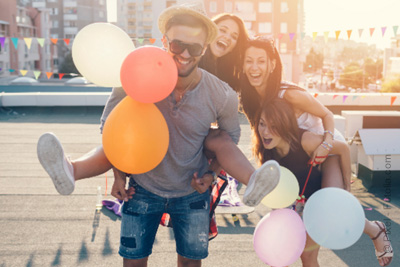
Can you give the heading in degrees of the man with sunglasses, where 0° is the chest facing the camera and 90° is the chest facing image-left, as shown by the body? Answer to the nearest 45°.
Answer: approximately 0°

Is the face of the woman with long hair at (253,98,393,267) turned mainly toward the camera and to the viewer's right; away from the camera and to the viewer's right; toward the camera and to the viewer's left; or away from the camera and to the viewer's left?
toward the camera and to the viewer's left

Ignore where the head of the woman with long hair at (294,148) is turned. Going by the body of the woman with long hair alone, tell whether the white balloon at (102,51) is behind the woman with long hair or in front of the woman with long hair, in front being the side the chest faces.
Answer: in front

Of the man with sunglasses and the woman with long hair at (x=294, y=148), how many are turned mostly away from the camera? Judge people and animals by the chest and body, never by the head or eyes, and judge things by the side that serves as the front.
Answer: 0

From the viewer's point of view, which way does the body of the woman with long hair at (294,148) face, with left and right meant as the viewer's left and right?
facing the viewer and to the left of the viewer
